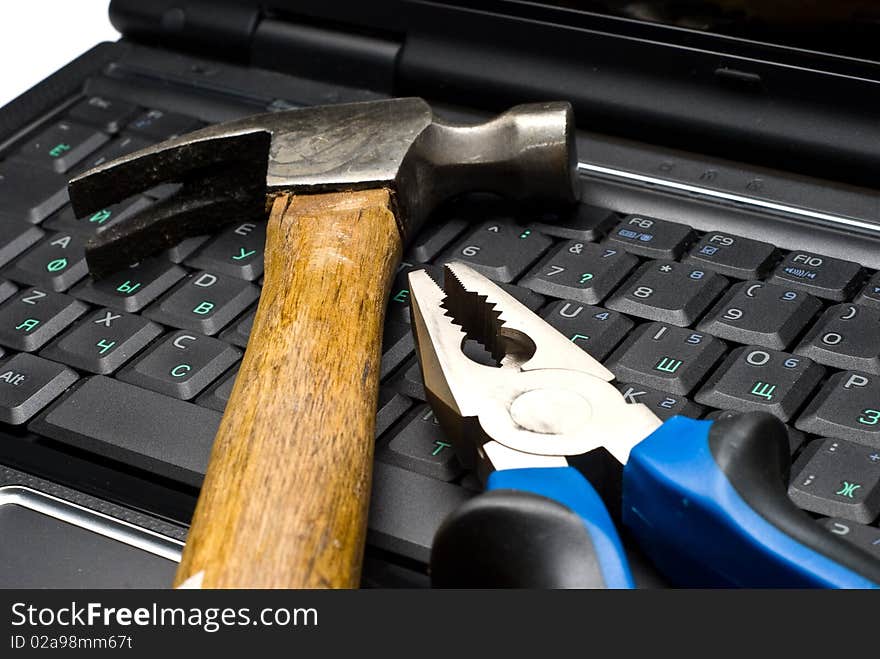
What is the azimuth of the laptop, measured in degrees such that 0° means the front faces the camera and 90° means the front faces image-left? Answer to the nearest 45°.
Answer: approximately 45°
